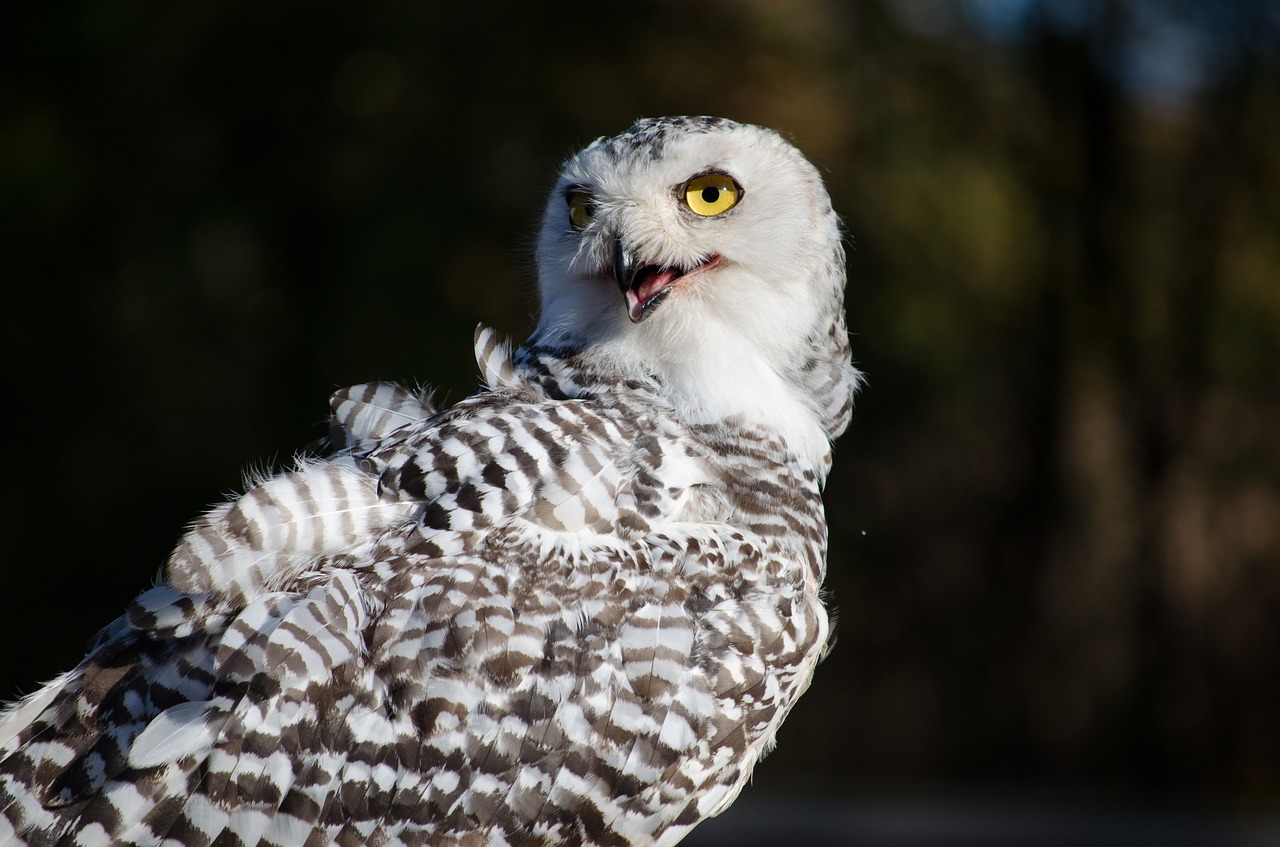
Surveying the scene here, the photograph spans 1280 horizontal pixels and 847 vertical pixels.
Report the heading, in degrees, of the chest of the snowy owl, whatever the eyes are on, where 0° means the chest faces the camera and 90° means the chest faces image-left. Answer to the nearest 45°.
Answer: approximately 270°
